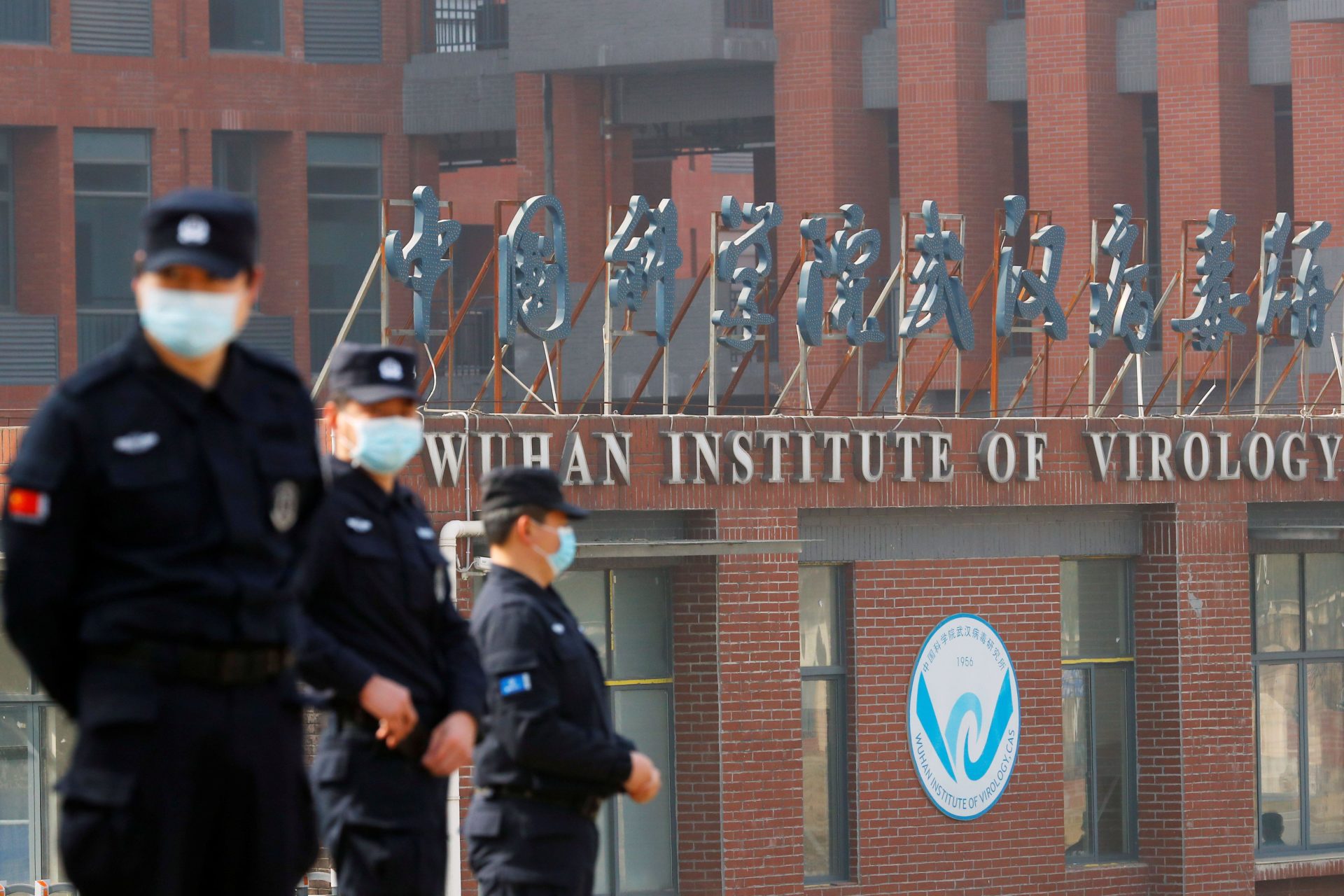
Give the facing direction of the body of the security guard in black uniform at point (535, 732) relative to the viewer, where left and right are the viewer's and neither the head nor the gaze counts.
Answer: facing to the right of the viewer

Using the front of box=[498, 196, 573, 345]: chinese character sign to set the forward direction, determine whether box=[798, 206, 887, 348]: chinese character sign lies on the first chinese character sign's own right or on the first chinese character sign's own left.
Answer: on the first chinese character sign's own left

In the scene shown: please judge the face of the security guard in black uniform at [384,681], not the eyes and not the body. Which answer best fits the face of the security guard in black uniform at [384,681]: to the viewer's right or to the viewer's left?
to the viewer's right

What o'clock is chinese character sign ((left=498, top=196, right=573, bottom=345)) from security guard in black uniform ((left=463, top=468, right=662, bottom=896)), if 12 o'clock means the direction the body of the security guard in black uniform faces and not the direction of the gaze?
The chinese character sign is roughly at 9 o'clock from the security guard in black uniform.

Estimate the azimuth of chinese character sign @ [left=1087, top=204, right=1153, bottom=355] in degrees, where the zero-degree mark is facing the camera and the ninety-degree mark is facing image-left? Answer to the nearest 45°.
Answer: approximately 315°

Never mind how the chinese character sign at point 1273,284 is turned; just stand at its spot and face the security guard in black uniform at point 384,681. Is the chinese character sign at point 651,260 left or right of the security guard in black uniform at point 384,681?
right

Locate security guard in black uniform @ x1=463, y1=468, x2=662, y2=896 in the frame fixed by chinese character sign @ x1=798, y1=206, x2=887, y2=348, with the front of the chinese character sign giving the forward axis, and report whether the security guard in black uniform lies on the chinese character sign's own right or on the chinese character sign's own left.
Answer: on the chinese character sign's own right

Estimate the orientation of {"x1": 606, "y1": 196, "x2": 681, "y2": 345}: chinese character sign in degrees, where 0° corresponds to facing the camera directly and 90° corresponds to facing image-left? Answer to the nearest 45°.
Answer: approximately 315°
